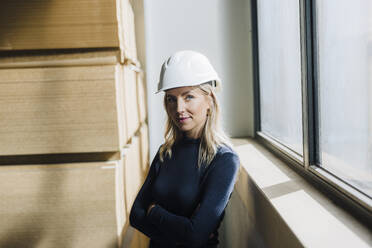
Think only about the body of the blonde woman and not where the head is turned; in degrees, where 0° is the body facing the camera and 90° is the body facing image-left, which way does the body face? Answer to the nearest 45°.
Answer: approximately 45°
